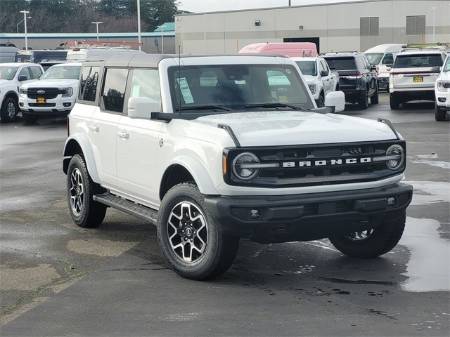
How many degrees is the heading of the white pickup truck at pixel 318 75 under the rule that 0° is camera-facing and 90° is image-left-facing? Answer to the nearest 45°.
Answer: approximately 45°

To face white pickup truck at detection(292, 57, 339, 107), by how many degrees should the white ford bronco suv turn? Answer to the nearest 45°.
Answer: approximately 135° to its left

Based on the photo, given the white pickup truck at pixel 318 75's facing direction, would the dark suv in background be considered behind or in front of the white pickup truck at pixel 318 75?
behind

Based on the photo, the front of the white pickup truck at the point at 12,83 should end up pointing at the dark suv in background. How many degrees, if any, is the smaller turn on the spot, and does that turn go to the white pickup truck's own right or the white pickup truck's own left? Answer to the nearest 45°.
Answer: approximately 135° to the white pickup truck's own left

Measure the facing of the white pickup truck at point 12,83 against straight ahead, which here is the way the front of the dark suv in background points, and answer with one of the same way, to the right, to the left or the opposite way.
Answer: the opposite way

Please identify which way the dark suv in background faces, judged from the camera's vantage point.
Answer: facing away from the viewer and to the right of the viewer

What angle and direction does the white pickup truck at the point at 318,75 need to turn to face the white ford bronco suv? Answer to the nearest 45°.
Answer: approximately 45° to its left

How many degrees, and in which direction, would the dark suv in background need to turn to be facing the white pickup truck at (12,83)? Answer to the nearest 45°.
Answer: approximately 135° to its left

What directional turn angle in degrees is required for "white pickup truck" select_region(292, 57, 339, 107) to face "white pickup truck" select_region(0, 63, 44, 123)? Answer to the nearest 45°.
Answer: approximately 45° to its right
